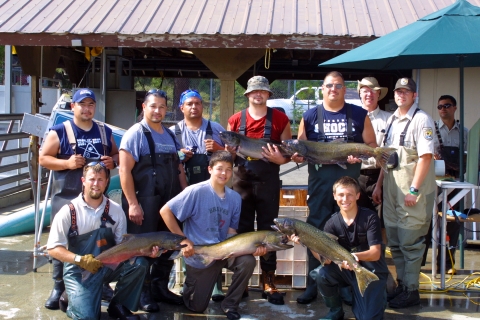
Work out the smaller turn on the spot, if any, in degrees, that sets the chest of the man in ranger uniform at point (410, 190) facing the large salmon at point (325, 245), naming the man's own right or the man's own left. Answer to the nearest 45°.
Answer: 0° — they already face it

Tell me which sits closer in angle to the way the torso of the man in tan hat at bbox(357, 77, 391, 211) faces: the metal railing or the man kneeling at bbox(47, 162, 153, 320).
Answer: the man kneeling

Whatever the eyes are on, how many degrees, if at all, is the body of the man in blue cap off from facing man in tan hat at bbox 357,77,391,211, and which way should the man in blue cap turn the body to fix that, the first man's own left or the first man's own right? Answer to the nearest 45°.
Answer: approximately 90° to the first man's own left
